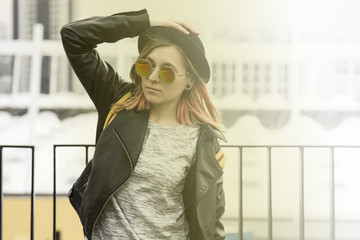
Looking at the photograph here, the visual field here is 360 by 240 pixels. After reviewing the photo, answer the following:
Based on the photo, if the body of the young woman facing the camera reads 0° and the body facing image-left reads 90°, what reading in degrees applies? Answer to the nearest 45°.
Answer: approximately 0°
